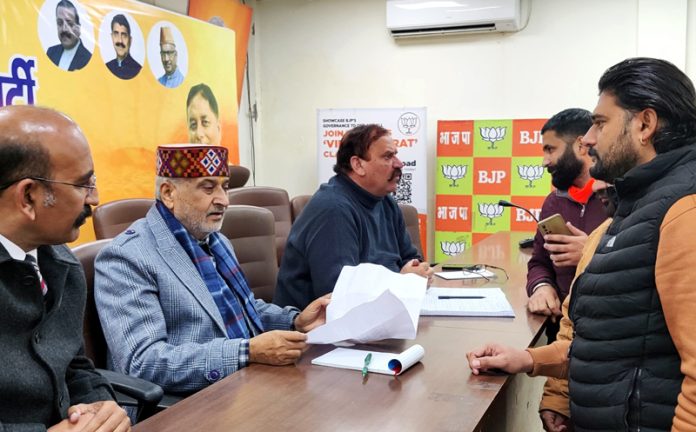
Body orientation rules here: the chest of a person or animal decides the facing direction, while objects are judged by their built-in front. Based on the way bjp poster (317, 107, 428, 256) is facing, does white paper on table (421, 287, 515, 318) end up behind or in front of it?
in front

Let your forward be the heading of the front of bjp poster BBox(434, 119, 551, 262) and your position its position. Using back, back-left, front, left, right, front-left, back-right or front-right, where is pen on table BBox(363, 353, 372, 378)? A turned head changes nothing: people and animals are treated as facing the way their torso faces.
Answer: front

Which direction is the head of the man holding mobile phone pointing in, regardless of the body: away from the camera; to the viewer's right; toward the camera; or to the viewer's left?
to the viewer's left

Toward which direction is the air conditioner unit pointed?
toward the camera

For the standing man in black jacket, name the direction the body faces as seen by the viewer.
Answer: to the viewer's left

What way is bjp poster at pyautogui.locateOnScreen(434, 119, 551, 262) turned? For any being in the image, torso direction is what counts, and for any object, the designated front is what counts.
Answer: toward the camera

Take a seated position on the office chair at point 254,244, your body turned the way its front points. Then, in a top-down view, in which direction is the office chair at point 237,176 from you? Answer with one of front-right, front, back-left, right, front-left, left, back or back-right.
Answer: back-left

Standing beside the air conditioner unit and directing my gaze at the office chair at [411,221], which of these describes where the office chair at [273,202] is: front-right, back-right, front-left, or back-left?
front-right

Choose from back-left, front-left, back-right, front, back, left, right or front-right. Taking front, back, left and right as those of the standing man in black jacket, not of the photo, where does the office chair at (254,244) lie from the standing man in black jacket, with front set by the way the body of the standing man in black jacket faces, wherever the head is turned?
front-right

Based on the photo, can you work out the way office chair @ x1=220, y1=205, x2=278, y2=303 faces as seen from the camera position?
facing the viewer and to the right of the viewer

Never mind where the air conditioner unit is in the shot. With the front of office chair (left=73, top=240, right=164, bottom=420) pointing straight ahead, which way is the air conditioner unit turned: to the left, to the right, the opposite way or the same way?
to the right

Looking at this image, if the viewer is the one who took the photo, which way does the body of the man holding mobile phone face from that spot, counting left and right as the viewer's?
facing the viewer and to the left of the viewer

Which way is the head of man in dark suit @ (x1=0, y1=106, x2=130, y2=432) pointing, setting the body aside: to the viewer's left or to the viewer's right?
to the viewer's right

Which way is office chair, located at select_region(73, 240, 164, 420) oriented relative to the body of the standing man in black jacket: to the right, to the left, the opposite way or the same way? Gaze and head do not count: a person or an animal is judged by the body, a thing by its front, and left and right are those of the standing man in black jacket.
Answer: the opposite way

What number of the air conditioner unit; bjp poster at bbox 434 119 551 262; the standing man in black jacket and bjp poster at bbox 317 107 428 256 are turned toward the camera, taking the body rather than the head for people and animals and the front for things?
3

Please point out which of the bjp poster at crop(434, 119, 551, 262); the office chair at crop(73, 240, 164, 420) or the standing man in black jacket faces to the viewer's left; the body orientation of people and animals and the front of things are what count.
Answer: the standing man in black jacket

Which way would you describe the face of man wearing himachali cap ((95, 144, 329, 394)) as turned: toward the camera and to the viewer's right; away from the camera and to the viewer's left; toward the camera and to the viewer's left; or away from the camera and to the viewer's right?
toward the camera and to the viewer's right

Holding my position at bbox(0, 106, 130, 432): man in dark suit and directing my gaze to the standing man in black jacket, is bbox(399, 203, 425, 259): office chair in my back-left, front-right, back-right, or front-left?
front-left
